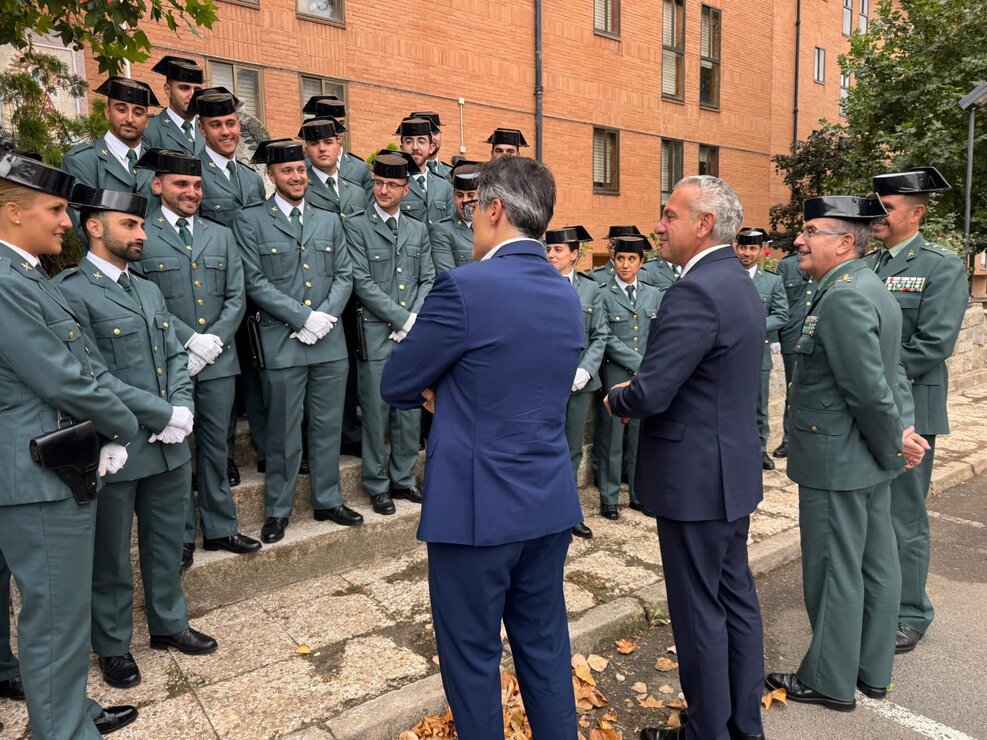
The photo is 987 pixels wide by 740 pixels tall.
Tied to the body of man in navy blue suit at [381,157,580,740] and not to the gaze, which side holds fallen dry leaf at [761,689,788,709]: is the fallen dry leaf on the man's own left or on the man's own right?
on the man's own right

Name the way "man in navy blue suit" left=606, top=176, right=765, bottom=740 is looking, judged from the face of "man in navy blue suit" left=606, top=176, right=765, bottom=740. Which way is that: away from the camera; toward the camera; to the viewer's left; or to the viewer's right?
to the viewer's left

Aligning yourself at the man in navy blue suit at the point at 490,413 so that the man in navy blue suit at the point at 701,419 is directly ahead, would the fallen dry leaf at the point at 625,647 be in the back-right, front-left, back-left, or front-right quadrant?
front-left

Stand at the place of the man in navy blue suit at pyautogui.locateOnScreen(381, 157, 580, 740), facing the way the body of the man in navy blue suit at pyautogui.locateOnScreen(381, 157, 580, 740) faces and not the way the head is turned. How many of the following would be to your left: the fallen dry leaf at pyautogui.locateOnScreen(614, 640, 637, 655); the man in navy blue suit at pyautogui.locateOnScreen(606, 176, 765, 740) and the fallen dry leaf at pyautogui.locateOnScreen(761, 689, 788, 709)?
0

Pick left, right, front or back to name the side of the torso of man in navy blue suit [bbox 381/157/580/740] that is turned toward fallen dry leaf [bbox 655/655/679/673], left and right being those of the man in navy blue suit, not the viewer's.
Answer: right

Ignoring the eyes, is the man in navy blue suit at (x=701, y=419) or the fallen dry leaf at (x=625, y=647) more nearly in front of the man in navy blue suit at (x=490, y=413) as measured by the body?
the fallen dry leaf

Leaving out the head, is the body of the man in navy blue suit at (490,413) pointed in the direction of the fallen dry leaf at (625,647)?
no

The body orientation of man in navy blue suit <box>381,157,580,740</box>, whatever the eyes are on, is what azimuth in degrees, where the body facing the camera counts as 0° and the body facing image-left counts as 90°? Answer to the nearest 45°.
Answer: approximately 135°

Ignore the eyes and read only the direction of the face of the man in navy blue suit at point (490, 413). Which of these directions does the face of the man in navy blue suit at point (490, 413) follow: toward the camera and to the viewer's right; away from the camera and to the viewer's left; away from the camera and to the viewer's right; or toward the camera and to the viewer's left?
away from the camera and to the viewer's left
